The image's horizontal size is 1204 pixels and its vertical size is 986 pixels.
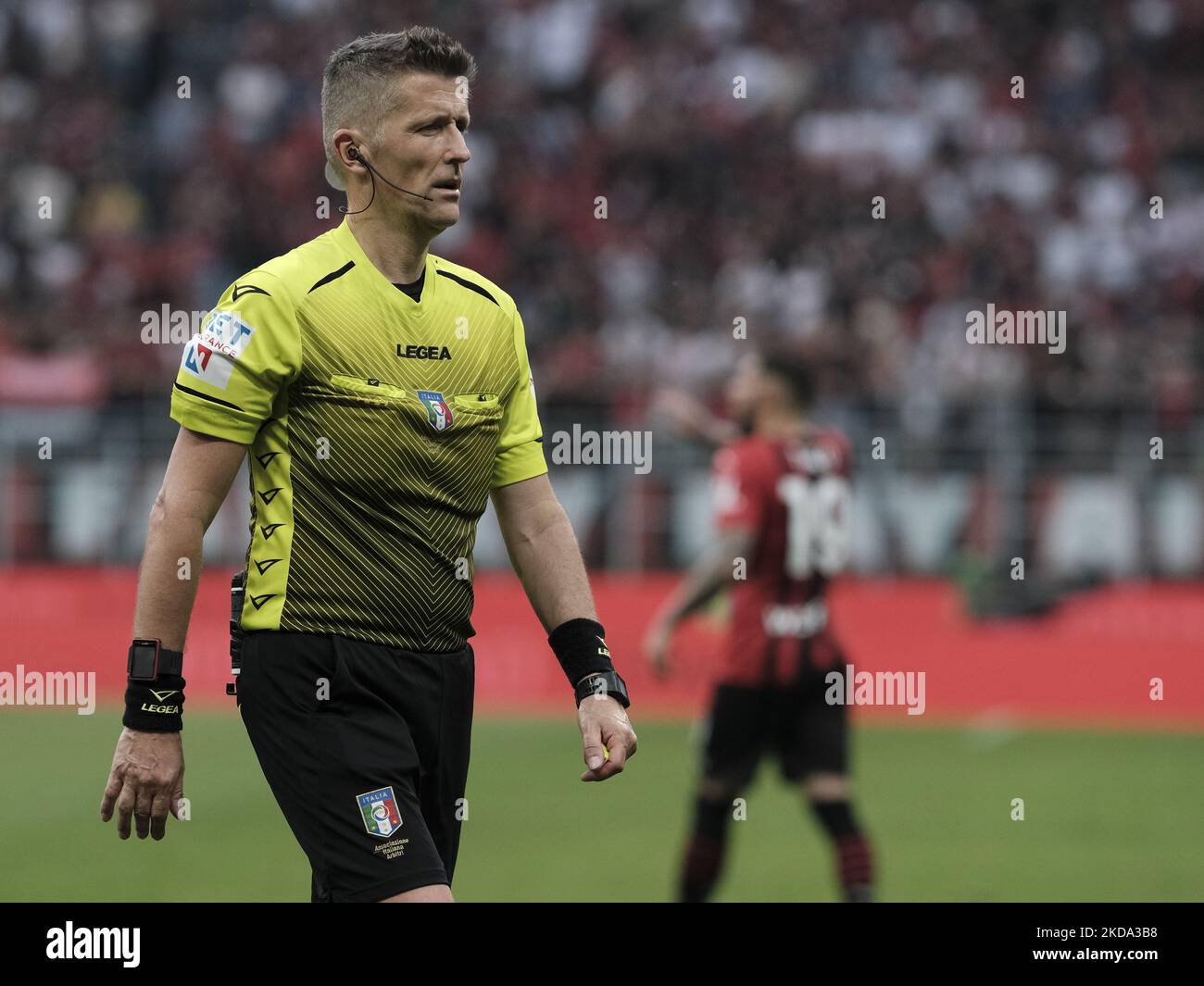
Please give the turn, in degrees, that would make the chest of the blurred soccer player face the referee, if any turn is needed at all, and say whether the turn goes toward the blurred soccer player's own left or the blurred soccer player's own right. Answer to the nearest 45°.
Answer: approximately 135° to the blurred soccer player's own left

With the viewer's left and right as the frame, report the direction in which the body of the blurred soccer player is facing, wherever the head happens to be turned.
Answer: facing away from the viewer and to the left of the viewer

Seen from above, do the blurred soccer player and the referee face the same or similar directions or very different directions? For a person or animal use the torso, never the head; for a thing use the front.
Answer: very different directions

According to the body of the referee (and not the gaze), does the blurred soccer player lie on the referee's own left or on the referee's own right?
on the referee's own left

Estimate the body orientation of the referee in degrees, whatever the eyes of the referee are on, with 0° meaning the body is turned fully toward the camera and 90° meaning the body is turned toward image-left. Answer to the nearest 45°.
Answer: approximately 315°
